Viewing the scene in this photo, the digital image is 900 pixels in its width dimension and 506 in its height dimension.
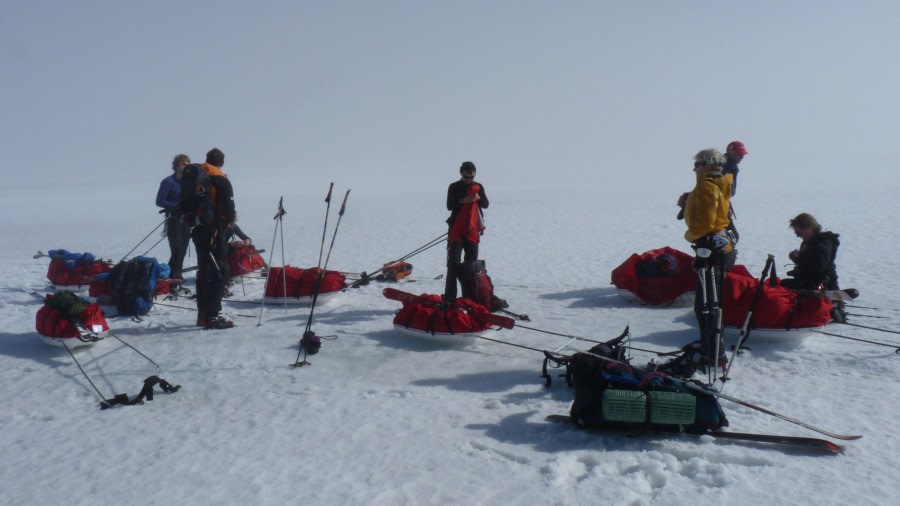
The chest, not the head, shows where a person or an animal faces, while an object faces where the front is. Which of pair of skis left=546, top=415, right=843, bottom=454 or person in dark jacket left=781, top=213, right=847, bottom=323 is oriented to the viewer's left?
the person in dark jacket

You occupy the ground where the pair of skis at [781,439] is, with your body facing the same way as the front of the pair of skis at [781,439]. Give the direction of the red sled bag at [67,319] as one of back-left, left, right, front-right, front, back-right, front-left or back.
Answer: back

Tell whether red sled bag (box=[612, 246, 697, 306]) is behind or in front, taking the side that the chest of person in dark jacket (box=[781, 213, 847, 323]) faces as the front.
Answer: in front

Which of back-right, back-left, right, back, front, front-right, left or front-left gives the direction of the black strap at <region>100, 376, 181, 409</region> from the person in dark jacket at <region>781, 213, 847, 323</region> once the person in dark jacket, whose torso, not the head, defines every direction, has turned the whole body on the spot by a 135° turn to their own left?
right

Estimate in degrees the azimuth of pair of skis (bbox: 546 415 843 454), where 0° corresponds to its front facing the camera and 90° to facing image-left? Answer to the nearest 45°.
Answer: approximately 270°

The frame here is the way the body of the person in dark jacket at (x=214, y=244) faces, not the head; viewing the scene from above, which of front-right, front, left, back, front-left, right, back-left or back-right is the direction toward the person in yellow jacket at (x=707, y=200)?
front-right

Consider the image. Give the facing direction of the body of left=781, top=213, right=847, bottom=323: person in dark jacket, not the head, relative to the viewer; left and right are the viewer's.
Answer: facing to the left of the viewer

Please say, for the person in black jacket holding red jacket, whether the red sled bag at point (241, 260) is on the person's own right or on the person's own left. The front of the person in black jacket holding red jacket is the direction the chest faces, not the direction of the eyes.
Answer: on the person's own right
